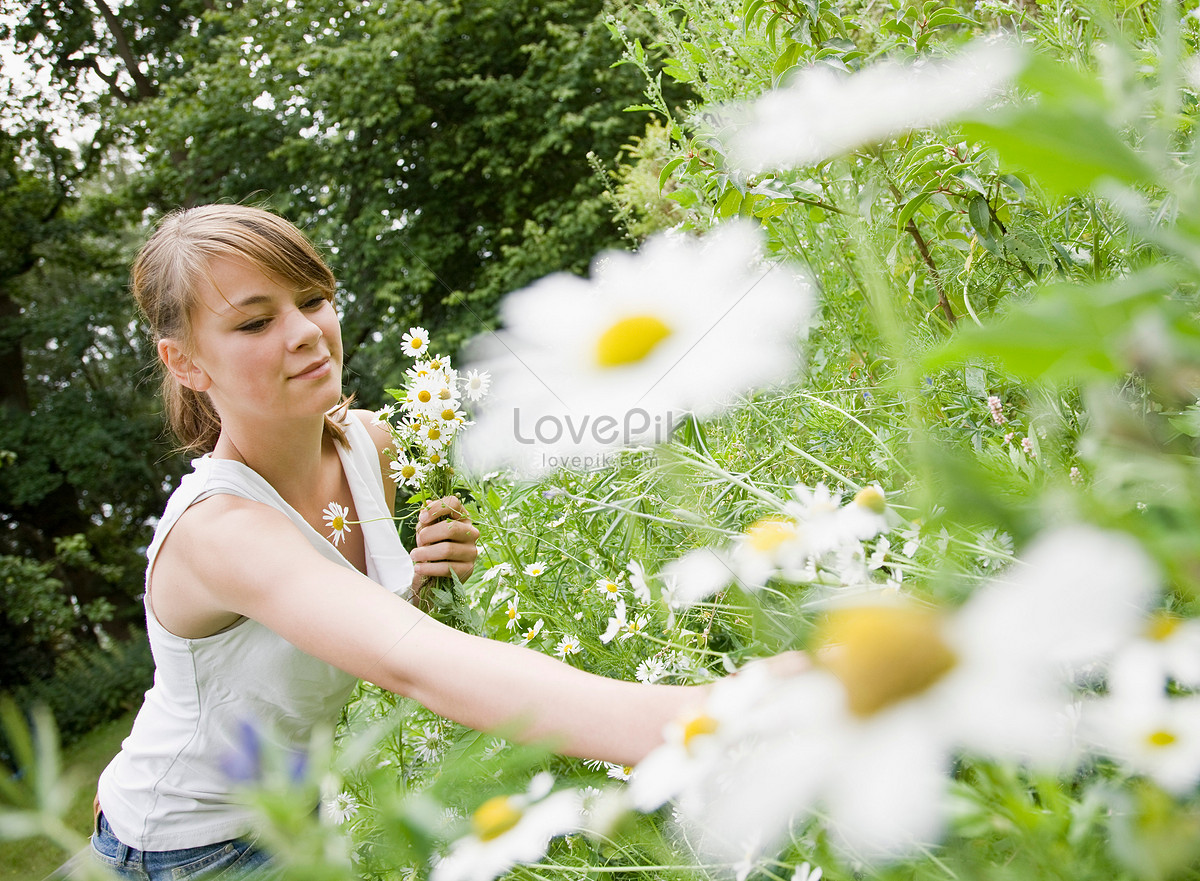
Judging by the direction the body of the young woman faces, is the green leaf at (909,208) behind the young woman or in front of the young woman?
in front

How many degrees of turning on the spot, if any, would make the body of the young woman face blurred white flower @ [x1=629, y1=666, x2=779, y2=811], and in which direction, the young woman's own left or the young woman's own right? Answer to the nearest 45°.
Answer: approximately 45° to the young woman's own right

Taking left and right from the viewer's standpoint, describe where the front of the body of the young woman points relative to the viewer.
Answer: facing the viewer and to the right of the viewer

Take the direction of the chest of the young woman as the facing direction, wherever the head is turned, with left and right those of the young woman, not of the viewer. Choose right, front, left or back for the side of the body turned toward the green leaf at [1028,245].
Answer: front

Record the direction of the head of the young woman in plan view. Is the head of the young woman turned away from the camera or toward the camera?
toward the camera

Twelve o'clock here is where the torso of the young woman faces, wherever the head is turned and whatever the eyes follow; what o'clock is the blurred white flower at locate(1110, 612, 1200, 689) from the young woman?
The blurred white flower is roughly at 1 o'clock from the young woman.

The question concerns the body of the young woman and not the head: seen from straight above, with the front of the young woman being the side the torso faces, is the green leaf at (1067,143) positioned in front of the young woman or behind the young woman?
in front

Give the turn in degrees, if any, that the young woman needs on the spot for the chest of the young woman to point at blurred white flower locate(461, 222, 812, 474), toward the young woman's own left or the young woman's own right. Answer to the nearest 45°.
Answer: approximately 45° to the young woman's own right

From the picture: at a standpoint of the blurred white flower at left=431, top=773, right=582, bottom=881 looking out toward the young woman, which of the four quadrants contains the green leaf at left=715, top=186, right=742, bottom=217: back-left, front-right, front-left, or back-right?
front-right
